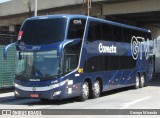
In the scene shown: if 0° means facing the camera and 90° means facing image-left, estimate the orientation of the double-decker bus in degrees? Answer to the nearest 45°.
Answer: approximately 45°
